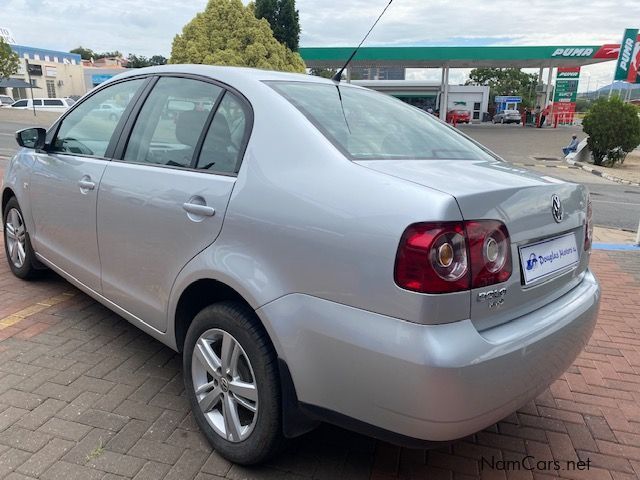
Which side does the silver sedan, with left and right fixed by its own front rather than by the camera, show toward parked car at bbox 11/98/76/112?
front

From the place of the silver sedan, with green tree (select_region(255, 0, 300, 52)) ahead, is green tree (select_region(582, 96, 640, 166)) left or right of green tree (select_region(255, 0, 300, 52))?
right

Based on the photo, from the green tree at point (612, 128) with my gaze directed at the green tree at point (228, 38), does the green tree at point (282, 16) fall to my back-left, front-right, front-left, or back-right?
front-right

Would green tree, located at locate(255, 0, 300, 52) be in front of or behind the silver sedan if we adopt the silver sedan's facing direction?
in front

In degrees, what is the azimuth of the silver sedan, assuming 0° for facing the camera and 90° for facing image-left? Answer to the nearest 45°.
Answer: approximately 135°

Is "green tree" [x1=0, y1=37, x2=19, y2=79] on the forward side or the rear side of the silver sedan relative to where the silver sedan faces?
on the forward side

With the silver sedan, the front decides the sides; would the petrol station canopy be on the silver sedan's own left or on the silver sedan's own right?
on the silver sedan's own right

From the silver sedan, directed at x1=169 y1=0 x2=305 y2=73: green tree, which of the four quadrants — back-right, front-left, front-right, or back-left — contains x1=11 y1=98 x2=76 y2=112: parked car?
front-left

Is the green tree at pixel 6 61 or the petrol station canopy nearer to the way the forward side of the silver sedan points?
the green tree

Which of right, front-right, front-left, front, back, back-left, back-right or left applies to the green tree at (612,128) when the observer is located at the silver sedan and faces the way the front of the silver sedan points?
right
